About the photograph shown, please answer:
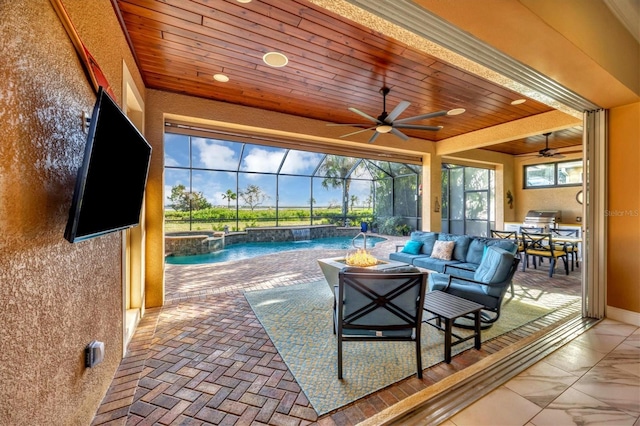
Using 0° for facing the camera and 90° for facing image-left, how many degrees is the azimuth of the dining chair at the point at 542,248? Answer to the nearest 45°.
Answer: approximately 225°

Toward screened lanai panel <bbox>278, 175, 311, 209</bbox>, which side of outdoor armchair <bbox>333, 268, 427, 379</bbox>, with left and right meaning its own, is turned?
front

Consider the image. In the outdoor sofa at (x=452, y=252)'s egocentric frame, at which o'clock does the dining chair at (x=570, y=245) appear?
The dining chair is roughly at 6 o'clock from the outdoor sofa.

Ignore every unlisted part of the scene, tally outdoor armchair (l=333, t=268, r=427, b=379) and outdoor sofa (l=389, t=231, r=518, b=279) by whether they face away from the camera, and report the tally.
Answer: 1

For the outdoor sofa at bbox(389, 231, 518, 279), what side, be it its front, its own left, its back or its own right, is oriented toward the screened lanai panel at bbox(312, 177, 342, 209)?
right

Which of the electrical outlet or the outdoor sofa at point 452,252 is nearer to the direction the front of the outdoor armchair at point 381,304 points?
the outdoor sofa

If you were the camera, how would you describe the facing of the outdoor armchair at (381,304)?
facing away from the viewer

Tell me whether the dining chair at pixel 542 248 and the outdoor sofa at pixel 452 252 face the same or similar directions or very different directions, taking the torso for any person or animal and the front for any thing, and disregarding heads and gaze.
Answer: very different directions

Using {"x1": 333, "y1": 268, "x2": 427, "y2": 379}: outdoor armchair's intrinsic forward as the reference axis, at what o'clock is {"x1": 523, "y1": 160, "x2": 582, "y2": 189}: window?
The window is roughly at 1 o'clock from the outdoor armchair.

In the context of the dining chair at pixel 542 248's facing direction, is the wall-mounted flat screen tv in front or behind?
behind

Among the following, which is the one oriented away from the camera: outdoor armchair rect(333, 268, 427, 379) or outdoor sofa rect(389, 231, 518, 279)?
the outdoor armchair

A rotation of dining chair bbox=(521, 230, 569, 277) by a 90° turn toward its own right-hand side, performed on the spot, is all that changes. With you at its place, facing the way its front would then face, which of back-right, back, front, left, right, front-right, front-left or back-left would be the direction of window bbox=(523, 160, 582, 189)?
back-left

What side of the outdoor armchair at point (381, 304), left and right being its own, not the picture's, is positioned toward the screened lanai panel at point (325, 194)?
front

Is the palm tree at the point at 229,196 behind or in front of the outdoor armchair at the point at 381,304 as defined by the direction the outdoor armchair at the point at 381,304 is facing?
in front
